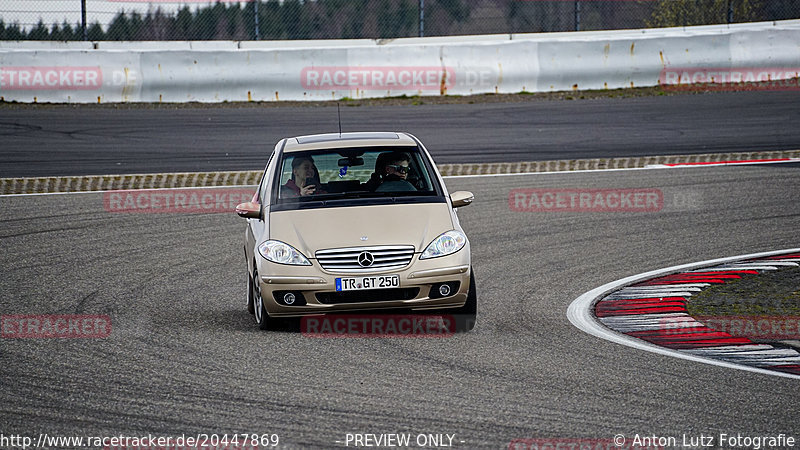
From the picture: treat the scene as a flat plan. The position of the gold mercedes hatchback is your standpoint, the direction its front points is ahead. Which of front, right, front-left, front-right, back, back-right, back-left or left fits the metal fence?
back

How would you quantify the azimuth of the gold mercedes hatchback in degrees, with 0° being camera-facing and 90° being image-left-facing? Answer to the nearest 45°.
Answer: approximately 0°

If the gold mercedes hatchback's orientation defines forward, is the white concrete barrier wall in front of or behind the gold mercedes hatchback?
behind
